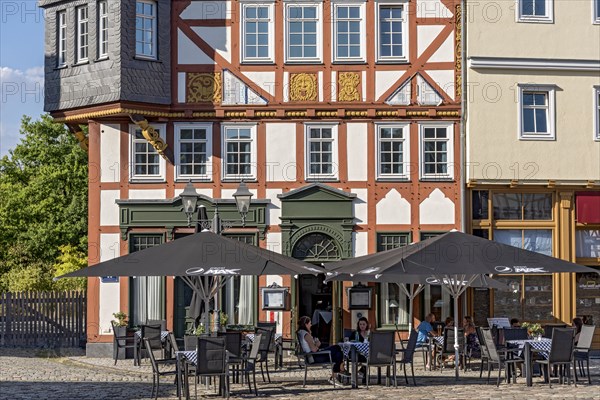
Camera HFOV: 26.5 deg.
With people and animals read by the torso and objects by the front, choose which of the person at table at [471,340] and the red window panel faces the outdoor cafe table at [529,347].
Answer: the red window panel

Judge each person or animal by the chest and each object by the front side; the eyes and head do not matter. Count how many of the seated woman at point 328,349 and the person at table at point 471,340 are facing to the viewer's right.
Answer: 1

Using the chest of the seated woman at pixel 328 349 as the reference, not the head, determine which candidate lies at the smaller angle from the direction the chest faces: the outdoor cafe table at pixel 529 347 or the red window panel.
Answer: the outdoor cafe table

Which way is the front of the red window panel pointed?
toward the camera

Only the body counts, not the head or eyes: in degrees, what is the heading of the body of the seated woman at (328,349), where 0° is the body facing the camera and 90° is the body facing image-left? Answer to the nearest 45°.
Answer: approximately 270°

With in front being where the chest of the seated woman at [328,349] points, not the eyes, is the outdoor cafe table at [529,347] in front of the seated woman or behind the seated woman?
in front

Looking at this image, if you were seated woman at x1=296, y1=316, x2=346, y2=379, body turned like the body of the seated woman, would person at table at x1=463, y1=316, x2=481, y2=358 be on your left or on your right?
on your left

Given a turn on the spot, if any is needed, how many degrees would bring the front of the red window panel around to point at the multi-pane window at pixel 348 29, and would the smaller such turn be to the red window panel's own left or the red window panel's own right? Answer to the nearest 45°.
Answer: approximately 90° to the red window panel's own right
